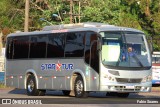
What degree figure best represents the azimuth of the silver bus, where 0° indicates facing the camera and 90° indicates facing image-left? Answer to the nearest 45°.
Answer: approximately 315°
